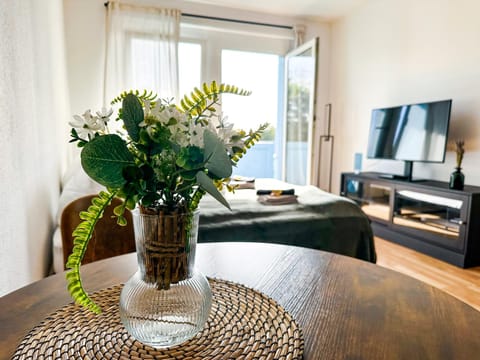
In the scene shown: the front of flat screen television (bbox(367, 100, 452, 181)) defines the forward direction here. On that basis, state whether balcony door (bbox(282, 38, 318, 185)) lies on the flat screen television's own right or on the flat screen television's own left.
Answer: on the flat screen television's own right

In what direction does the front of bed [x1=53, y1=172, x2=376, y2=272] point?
to the viewer's right

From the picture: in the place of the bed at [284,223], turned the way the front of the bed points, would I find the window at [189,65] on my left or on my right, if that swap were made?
on my left

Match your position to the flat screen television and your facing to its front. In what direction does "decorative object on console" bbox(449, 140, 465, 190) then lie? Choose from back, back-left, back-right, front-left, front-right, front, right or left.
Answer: left

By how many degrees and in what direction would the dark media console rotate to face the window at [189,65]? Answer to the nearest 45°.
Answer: approximately 45° to its right

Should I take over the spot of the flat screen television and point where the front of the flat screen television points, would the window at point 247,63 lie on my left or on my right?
on my right

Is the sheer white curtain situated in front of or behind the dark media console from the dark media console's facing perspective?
in front

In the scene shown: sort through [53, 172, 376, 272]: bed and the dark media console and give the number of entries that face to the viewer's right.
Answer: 1

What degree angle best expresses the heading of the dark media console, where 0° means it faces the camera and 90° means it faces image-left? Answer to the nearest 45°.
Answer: approximately 45°

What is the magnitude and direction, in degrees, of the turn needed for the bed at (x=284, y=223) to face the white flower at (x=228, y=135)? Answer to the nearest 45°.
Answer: approximately 90° to its right

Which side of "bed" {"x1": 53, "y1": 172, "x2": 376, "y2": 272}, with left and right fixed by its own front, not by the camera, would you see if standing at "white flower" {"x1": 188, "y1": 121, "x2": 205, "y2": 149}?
right
